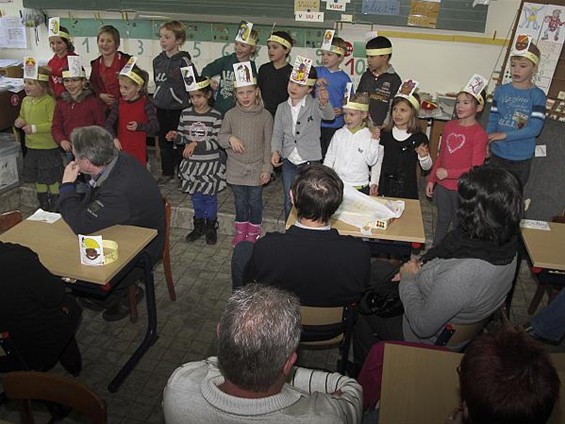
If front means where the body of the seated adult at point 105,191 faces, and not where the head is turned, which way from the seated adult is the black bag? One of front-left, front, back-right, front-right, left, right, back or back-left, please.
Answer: back-left

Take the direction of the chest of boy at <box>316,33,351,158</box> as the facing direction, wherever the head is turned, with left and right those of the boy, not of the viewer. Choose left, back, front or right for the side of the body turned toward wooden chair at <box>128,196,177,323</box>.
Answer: front

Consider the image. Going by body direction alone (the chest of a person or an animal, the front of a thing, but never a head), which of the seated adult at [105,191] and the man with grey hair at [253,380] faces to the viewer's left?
the seated adult

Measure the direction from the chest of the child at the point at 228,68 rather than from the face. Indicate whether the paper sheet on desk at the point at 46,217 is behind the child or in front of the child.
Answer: in front

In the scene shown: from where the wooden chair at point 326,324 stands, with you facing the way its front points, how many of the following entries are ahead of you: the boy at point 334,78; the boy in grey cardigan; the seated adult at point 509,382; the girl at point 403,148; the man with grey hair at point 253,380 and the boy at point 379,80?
4

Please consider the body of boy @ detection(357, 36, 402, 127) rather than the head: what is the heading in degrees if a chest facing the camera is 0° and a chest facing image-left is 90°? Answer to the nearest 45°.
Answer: approximately 45°

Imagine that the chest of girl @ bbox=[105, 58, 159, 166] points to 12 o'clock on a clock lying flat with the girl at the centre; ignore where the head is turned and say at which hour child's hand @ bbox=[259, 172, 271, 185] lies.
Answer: The child's hand is roughly at 9 o'clock from the girl.

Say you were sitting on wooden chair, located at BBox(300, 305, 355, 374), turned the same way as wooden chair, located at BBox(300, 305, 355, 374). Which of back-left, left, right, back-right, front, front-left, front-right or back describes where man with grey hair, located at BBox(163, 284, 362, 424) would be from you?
back

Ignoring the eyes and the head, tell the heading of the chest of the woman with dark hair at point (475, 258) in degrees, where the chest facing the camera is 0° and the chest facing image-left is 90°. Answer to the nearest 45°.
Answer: approximately 135°

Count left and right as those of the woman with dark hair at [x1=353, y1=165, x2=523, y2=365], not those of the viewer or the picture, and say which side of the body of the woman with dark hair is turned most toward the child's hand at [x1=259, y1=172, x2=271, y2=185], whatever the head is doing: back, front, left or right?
front

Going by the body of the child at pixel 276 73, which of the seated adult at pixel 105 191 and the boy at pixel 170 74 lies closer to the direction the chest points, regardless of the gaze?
the seated adult

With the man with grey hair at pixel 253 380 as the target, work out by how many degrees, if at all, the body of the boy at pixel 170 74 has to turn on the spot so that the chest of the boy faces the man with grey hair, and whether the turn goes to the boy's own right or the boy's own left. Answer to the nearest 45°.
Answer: approximately 45° to the boy's own left

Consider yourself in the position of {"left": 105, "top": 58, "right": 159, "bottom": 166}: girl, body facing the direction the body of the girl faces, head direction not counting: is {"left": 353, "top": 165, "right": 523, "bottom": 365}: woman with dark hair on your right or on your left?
on your left

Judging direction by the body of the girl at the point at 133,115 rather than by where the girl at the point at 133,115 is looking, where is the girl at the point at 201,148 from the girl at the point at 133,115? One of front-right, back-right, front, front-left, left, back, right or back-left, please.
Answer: left
